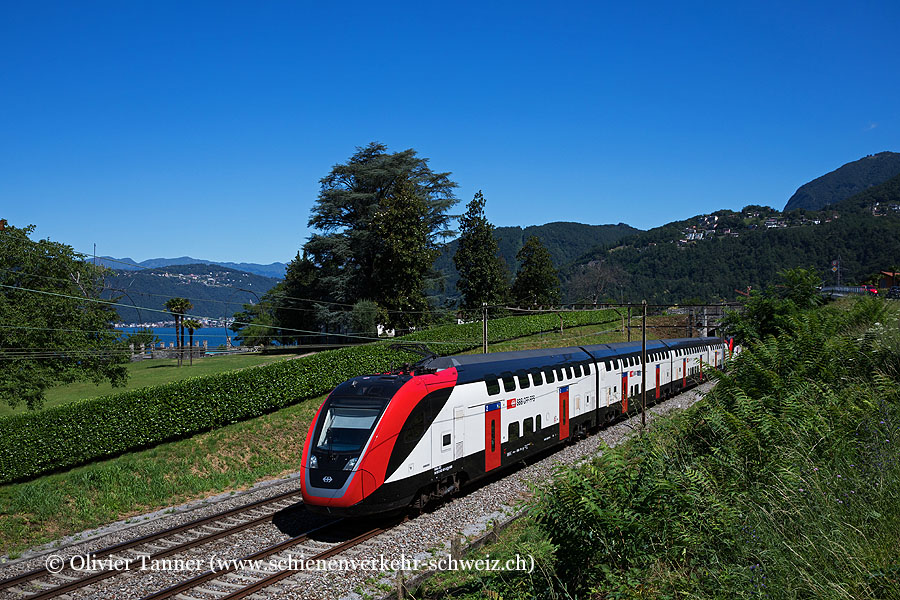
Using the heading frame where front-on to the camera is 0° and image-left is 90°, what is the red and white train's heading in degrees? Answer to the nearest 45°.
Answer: approximately 45°
